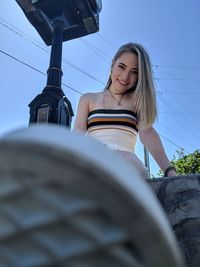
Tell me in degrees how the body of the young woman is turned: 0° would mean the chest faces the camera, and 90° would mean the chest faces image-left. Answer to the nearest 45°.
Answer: approximately 0°
